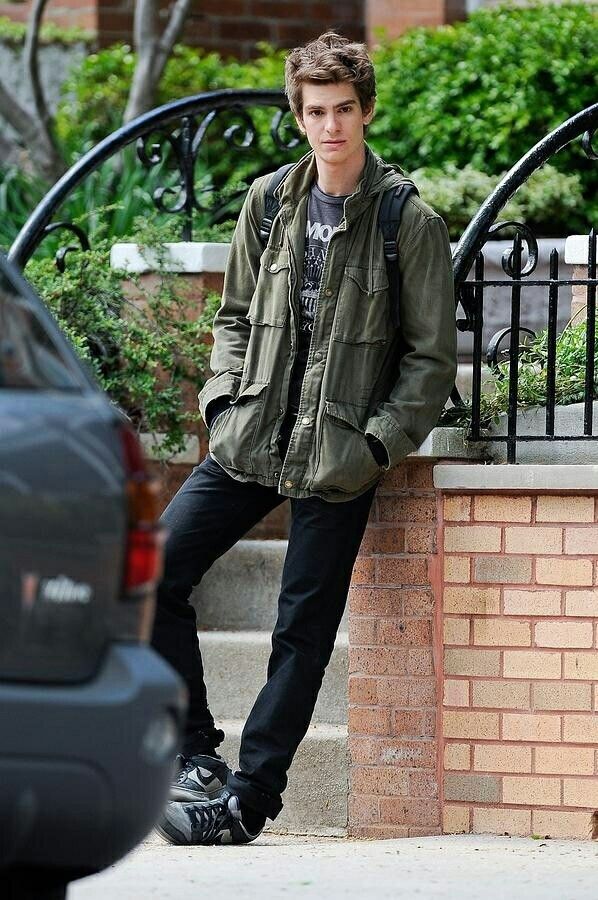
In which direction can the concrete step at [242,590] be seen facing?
toward the camera

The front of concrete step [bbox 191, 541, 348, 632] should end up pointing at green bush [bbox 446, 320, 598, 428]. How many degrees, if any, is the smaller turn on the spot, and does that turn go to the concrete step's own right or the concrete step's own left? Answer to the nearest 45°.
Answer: approximately 45° to the concrete step's own left

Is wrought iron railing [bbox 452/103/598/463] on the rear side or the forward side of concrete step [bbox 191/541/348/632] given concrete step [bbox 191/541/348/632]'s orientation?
on the forward side

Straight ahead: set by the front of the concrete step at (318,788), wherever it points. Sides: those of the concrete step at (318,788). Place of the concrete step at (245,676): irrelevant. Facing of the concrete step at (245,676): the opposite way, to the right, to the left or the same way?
the same way

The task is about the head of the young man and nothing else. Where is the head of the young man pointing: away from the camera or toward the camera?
toward the camera

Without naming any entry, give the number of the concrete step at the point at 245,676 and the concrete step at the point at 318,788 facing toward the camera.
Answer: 2

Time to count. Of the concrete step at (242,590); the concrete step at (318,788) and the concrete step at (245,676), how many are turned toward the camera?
3

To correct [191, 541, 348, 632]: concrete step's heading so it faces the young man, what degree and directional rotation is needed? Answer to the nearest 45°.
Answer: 0° — it already faces them

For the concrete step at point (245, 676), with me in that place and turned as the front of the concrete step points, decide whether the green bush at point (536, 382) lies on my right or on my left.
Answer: on my left

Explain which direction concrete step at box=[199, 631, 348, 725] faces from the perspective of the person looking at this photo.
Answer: facing the viewer
